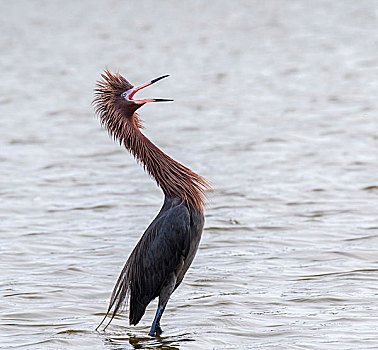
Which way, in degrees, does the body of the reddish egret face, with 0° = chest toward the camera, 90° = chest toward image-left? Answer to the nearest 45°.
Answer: approximately 270°
